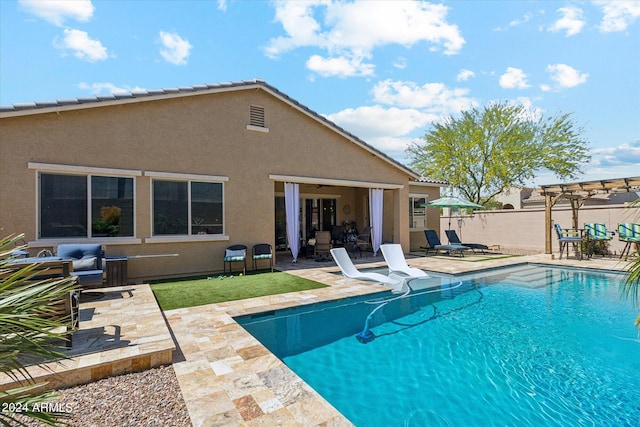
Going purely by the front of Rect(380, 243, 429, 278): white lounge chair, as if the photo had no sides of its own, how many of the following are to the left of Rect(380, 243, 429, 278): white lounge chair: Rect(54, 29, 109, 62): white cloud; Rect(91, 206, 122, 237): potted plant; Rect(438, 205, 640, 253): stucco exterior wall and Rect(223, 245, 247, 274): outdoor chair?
1

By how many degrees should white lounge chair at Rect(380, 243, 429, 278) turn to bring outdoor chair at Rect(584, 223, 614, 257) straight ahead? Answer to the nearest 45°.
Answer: approximately 90° to its left

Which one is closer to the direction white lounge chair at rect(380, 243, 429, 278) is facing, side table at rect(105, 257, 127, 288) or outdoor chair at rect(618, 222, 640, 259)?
the outdoor chair

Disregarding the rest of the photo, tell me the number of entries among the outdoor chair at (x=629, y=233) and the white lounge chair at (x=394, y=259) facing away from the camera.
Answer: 0

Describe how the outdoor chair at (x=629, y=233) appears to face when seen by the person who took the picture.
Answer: facing the viewer and to the left of the viewer

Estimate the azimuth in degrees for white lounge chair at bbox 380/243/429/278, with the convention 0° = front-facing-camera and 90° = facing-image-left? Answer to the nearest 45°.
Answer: approximately 315°

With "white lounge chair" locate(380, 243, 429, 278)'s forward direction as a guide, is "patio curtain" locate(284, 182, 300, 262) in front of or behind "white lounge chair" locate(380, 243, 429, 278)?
behind

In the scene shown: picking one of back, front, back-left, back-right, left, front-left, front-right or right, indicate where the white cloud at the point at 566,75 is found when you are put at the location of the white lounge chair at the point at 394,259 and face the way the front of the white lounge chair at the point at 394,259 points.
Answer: left
